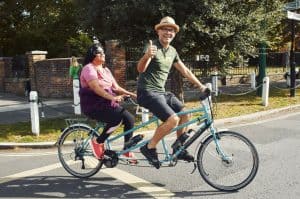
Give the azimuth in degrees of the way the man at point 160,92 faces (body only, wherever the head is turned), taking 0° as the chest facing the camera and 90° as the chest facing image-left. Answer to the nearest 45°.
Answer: approximately 315°

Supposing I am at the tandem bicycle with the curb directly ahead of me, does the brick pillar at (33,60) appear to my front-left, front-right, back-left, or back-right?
front-left

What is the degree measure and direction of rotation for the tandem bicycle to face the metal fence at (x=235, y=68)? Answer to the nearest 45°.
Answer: approximately 90° to its left

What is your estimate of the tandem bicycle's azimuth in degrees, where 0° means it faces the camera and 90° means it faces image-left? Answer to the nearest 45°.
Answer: approximately 270°

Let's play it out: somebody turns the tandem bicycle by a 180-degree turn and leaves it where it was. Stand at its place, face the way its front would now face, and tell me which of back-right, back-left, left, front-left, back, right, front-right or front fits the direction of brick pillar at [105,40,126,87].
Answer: right

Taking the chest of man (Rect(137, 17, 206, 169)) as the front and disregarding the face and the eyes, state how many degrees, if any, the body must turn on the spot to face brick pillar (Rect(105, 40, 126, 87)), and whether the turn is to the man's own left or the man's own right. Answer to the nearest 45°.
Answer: approximately 135° to the man's own left

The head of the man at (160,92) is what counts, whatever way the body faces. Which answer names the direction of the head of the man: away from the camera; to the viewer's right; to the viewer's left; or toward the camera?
toward the camera

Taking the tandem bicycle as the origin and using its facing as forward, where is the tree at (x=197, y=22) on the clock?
The tree is roughly at 9 o'clock from the tandem bicycle.

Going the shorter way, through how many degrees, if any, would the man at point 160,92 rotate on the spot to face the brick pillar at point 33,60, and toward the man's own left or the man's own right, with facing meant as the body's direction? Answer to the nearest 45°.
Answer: approximately 180°

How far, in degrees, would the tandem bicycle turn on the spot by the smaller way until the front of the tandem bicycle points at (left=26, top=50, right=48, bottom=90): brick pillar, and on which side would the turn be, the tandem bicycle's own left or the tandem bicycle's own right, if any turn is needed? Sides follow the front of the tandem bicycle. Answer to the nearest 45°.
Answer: approximately 135° to the tandem bicycle's own left

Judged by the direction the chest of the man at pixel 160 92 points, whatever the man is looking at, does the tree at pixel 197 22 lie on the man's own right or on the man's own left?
on the man's own left

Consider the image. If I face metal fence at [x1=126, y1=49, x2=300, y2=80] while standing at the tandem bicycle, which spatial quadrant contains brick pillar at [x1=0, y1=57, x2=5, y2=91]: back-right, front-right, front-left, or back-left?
front-left
